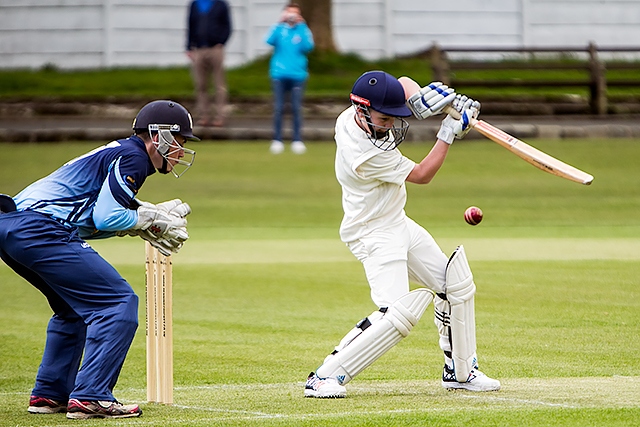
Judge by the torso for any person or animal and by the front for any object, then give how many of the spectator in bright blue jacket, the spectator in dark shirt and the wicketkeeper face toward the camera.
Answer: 2

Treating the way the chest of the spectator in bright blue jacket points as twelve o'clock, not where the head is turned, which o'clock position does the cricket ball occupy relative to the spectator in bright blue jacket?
The cricket ball is roughly at 12 o'clock from the spectator in bright blue jacket.

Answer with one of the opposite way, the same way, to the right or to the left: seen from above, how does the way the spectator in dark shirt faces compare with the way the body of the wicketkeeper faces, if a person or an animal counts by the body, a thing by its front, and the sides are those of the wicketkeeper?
to the right

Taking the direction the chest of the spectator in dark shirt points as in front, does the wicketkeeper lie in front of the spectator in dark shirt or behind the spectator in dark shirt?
in front

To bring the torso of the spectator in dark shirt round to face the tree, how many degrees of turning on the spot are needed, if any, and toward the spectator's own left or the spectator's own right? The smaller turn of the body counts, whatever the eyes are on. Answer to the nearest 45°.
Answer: approximately 180°

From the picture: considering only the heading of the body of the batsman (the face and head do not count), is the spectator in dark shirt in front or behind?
behind

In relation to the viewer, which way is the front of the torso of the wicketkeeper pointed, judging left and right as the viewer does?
facing to the right of the viewer

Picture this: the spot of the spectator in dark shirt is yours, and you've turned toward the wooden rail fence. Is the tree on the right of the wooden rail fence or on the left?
left

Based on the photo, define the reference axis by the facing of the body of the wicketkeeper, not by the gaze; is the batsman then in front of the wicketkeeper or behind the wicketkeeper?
in front

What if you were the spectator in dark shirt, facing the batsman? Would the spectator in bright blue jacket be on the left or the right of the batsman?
left

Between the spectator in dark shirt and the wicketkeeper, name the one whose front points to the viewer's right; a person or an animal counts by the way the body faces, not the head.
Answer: the wicketkeeper
